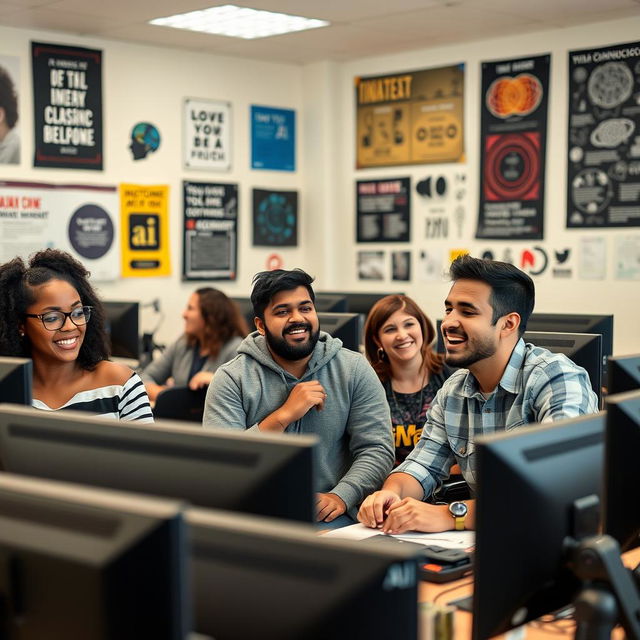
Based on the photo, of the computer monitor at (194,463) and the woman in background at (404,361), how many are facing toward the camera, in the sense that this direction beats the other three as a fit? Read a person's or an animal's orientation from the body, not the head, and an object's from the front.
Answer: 1

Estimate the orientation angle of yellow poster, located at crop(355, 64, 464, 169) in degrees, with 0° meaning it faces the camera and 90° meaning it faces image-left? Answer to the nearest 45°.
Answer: approximately 45°

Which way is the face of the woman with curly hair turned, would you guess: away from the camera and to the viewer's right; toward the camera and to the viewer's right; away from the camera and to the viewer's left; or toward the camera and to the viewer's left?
toward the camera and to the viewer's right

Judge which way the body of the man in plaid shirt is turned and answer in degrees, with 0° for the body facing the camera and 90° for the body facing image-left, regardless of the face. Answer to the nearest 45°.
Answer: approximately 45°

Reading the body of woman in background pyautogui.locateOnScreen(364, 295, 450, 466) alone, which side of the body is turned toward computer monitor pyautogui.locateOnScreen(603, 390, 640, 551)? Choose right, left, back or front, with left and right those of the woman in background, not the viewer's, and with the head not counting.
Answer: front

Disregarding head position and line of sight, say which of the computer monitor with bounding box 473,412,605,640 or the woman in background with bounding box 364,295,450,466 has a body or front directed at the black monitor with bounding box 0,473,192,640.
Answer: the woman in background

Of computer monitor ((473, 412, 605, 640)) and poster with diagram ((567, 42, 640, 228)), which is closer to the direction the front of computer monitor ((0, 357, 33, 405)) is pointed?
the poster with diagram

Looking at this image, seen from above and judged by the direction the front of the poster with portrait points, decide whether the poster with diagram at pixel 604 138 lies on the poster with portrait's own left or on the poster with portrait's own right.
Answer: on the poster with portrait's own left

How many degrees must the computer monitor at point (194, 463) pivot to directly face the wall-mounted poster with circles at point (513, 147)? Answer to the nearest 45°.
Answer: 0° — it already faces it

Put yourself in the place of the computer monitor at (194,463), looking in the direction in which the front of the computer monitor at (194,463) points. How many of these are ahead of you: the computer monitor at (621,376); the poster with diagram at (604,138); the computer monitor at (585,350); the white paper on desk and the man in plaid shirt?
5

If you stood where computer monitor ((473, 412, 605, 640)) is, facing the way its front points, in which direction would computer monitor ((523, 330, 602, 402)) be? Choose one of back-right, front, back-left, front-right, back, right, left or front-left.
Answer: front-right

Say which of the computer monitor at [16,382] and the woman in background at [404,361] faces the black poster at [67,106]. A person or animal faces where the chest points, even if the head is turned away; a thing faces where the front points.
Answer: the computer monitor

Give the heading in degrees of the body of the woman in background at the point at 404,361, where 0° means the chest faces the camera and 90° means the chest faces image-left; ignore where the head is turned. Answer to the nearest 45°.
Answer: approximately 0°

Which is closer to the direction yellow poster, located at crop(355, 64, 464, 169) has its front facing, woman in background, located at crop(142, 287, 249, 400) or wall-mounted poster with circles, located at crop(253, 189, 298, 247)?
the woman in background
